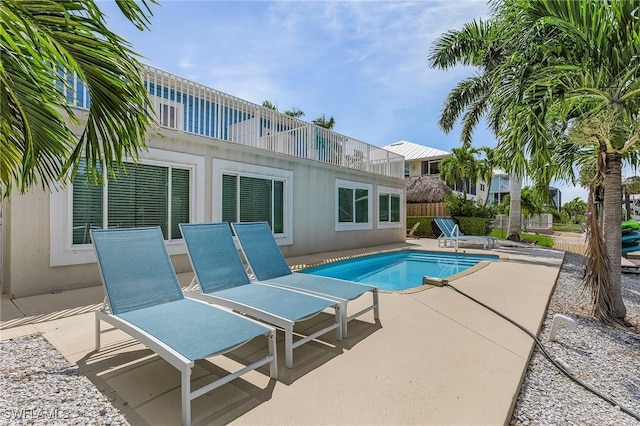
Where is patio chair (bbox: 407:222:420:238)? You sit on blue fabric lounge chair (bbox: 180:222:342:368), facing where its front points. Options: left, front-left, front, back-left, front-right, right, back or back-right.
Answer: left

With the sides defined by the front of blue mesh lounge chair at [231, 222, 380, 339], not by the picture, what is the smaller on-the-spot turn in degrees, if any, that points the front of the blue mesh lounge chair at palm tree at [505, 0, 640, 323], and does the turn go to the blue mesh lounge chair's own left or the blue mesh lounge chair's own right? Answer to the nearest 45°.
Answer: approximately 45° to the blue mesh lounge chair's own left

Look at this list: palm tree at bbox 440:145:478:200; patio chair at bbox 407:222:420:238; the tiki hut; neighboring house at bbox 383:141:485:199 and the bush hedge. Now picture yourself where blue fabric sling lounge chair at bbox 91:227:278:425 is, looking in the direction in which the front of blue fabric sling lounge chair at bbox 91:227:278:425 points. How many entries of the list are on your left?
5

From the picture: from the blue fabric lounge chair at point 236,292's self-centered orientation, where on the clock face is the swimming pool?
The swimming pool is roughly at 9 o'clock from the blue fabric lounge chair.

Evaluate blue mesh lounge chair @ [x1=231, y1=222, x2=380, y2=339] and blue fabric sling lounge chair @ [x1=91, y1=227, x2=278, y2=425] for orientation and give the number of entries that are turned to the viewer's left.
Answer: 0

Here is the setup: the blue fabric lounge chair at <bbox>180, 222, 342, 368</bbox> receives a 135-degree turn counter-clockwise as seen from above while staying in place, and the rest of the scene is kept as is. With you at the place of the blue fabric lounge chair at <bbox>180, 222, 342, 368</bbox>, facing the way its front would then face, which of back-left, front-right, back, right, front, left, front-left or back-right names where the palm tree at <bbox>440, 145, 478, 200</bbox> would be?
front-right

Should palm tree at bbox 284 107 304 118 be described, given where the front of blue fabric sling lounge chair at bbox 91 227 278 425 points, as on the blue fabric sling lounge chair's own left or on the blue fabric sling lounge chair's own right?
on the blue fabric sling lounge chair's own left

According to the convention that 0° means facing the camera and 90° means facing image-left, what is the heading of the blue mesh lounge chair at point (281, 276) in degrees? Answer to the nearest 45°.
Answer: approximately 315°

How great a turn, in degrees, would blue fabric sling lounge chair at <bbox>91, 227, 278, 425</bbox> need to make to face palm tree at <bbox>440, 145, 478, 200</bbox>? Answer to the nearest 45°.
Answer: approximately 90° to its left

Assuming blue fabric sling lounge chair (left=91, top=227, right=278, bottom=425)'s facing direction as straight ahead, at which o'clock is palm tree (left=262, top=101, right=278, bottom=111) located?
The palm tree is roughly at 8 o'clock from the blue fabric sling lounge chair.

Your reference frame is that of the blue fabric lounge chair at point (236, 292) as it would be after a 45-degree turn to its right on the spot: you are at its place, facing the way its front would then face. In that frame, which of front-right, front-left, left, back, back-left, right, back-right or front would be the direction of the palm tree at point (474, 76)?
back-left

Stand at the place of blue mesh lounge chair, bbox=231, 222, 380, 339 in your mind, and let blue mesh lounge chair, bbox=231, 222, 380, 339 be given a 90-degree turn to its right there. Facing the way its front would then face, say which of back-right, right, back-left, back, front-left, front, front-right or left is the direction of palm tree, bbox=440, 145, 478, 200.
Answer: back

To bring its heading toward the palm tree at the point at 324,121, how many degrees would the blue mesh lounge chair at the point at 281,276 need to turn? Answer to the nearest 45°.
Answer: approximately 135° to its left

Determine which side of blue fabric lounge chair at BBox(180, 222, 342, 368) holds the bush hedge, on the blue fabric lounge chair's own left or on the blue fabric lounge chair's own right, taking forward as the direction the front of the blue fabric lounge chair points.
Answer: on the blue fabric lounge chair's own left

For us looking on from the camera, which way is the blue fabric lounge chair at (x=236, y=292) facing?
facing the viewer and to the right of the viewer

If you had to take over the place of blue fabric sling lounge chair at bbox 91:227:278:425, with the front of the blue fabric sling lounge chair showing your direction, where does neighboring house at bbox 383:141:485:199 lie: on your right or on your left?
on your left
